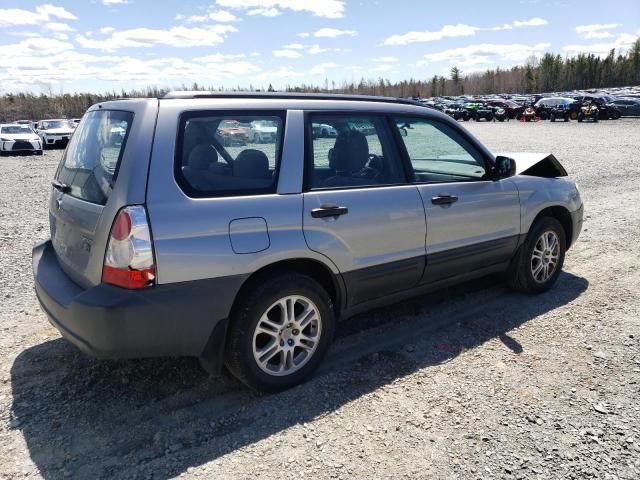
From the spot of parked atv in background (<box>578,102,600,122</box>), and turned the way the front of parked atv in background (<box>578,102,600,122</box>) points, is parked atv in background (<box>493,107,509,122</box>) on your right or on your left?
on your right

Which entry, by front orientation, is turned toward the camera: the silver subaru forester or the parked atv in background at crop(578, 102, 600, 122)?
the parked atv in background

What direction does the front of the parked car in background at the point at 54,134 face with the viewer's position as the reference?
facing the viewer

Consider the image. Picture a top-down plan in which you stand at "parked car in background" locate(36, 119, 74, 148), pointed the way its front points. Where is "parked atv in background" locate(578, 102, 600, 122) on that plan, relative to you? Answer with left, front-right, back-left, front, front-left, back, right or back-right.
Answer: left

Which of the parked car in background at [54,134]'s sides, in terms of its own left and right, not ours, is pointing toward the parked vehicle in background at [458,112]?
left

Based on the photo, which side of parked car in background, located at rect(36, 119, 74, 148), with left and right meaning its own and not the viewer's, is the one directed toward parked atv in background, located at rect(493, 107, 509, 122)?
left

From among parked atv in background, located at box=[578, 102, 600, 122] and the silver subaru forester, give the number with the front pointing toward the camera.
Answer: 1

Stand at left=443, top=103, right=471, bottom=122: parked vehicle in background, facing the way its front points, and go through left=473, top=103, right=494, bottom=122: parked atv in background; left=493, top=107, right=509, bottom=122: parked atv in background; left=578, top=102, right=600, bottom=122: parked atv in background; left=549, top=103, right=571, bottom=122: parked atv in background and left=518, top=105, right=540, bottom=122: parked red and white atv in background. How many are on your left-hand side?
5

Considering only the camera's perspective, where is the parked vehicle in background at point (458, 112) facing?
facing the viewer and to the left of the viewer

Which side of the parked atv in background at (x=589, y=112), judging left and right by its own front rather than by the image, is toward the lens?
front

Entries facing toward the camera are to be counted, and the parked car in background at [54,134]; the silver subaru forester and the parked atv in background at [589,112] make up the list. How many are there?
2

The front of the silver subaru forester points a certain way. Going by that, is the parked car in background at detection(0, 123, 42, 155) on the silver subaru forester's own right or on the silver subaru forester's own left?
on the silver subaru forester's own left

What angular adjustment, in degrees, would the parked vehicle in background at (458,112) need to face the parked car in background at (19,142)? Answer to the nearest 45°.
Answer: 0° — it already faces it

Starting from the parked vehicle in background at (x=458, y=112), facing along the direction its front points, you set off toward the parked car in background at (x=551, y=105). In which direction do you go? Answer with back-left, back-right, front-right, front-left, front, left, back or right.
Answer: left

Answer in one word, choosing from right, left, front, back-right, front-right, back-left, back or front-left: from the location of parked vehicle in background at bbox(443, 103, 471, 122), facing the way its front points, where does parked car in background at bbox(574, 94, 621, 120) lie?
left

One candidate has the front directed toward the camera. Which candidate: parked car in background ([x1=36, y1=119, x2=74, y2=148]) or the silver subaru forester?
the parked car in background
